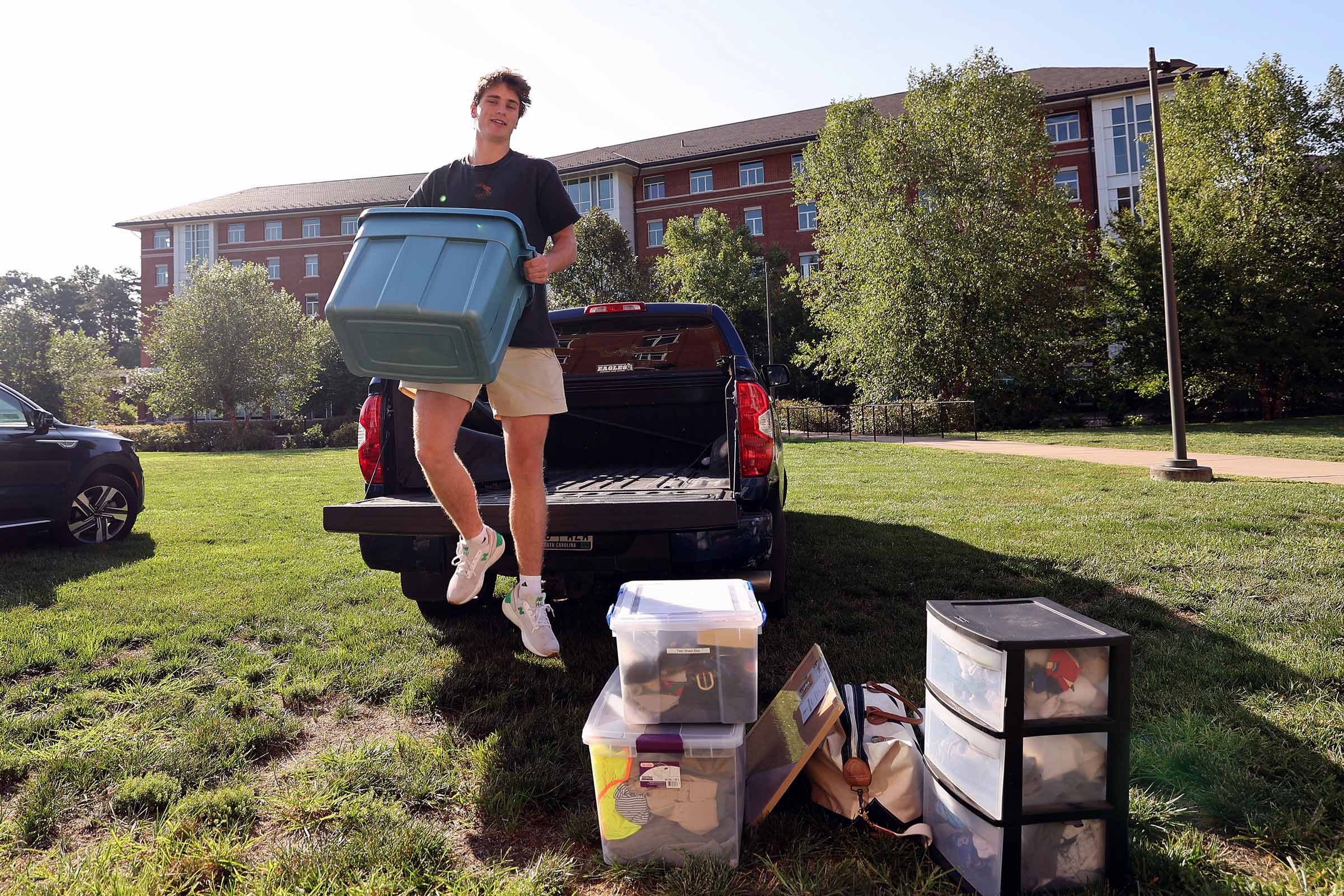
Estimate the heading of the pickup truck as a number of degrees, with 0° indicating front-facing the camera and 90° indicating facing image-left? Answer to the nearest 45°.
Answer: approximately 180°

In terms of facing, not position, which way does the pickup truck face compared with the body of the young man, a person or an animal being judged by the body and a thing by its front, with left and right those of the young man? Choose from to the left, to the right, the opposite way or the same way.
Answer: the opposite way

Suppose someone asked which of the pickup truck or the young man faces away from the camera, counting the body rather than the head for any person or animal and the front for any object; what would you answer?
the pickup truck

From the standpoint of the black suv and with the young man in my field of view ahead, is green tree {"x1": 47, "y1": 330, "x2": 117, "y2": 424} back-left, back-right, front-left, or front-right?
back-left

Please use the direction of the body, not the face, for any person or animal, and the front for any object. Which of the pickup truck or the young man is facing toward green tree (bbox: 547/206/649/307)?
the pickup truck

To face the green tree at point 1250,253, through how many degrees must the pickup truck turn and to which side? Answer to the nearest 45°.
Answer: approximately 45° to its right

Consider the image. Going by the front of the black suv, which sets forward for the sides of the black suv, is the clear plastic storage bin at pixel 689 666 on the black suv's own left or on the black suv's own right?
on the black suv's own right

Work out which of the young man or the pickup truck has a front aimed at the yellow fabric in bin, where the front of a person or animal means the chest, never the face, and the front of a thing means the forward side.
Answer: the young man

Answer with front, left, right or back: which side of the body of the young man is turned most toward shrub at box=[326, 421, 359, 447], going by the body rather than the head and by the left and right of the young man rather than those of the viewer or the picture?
back
